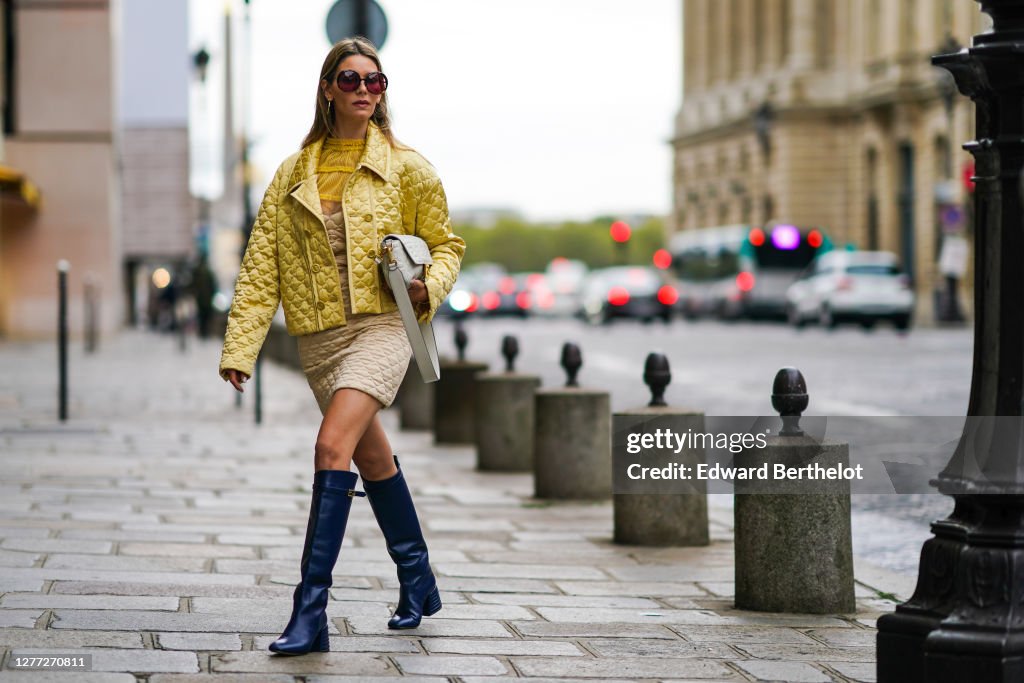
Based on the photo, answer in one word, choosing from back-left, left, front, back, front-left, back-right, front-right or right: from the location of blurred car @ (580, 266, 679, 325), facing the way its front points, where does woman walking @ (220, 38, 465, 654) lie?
back-left

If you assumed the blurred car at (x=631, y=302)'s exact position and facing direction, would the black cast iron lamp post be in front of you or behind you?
behind

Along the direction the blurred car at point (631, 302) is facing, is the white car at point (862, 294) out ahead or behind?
behind

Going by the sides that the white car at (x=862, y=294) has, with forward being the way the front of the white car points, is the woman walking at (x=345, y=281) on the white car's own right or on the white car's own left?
on the white car's own left

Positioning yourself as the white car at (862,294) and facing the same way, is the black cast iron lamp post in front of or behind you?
behind

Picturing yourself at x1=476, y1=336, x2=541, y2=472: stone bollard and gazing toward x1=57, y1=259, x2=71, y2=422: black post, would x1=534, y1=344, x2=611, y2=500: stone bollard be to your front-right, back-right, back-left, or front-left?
back-left

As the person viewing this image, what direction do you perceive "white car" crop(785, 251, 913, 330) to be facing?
facing away from the viewer and to the left of the viewer

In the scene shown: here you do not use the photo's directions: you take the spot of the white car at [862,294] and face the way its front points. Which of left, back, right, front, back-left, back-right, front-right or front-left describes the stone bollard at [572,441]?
back-left

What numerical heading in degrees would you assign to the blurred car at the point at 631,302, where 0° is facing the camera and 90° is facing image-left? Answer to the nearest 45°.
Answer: approximately 135°

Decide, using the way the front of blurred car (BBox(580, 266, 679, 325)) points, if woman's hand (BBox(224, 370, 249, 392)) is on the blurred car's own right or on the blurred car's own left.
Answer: on the blurred car's own left

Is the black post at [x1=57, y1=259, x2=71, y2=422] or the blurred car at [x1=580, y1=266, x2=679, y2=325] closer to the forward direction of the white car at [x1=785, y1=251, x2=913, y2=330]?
the blurred car
